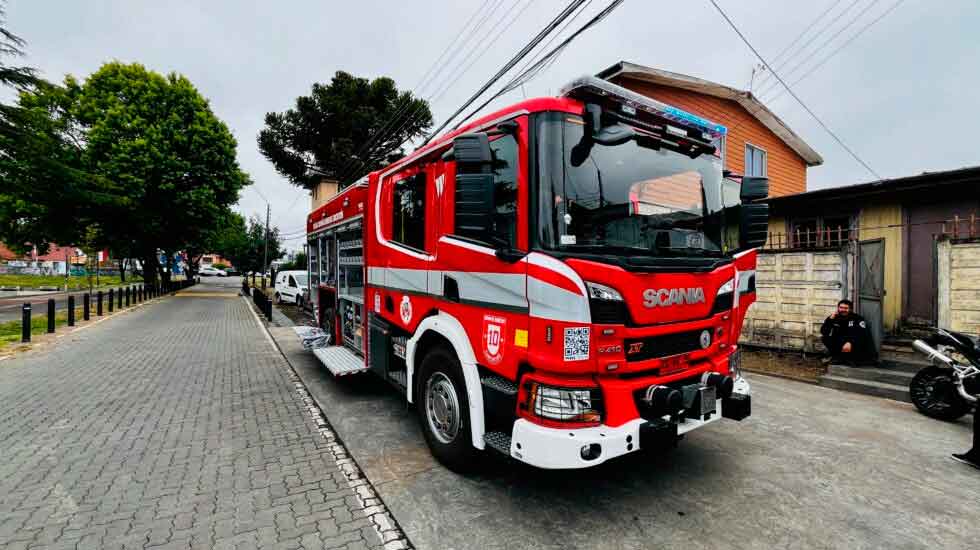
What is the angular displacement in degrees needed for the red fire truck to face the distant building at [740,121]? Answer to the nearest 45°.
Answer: approximately 90° to its left

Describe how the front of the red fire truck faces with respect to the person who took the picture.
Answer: facing the viewer and to the right of the viewer

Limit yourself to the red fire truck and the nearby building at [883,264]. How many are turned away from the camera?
0

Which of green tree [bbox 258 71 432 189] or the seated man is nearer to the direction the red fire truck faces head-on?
the seated man

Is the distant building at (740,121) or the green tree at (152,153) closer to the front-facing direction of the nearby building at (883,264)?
the green tree

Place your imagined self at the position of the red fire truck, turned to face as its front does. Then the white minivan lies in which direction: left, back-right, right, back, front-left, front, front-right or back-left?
back

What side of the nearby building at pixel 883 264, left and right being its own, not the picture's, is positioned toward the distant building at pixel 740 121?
right

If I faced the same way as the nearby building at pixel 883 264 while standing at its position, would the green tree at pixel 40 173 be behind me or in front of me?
in front

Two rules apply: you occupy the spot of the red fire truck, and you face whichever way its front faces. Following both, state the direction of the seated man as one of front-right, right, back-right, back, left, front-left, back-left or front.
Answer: left

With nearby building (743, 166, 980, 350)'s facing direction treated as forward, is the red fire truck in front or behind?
in front

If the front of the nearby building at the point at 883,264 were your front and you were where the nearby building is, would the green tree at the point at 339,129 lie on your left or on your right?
on your right

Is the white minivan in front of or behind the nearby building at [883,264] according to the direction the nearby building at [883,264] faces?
in front

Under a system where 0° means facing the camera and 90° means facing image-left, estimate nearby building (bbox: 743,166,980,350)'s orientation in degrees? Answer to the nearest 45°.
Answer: approximately 45°
